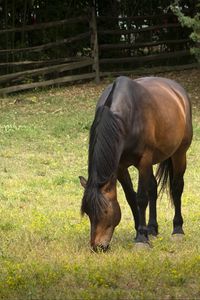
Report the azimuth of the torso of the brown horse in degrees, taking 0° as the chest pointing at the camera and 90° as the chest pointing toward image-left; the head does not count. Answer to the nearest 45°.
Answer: approximately 45°

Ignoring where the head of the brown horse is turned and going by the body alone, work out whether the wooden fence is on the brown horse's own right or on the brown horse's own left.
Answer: on the brown horse's own right
